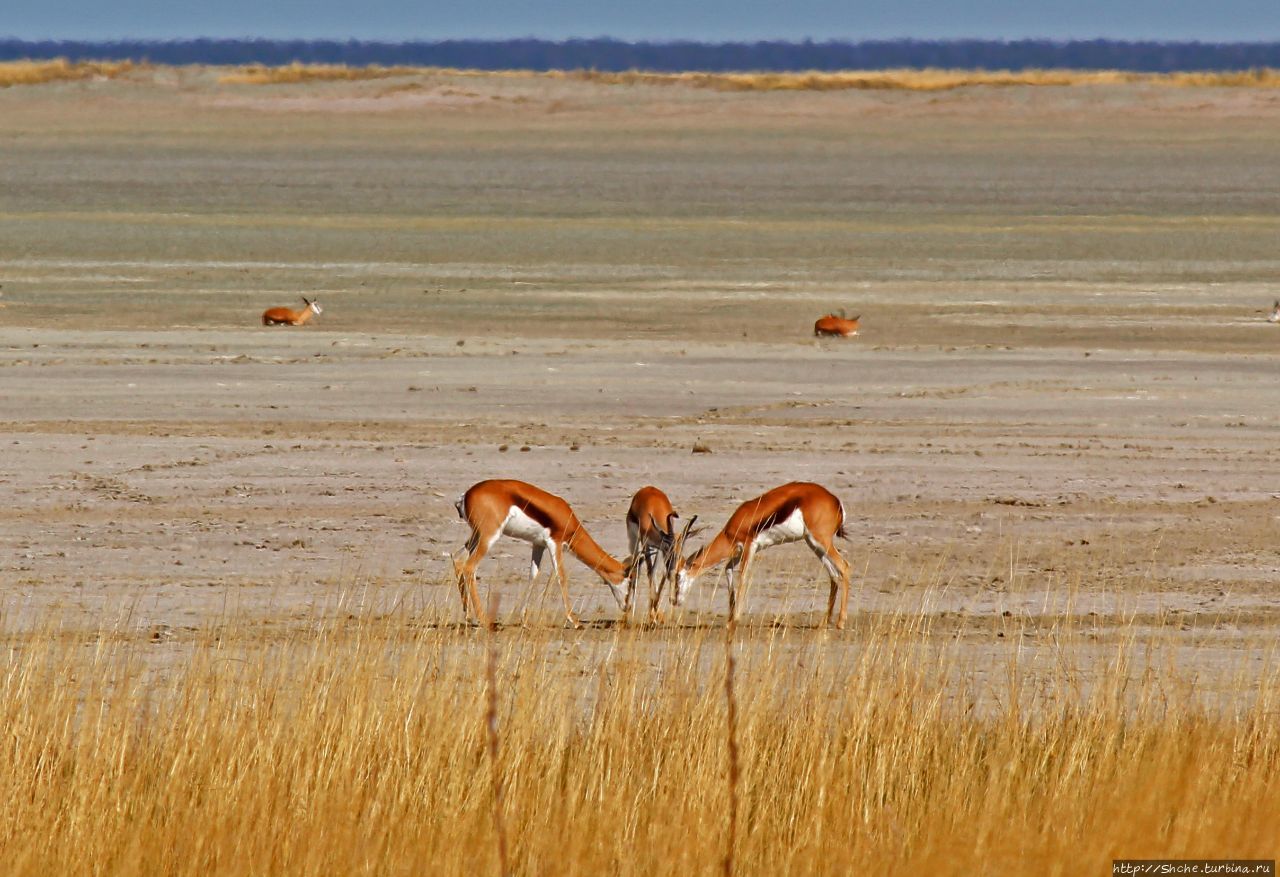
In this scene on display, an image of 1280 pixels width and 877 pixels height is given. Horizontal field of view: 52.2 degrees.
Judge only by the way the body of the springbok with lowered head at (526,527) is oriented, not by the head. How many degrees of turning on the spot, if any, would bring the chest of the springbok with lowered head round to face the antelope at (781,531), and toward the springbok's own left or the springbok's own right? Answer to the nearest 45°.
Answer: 0° — it already faces it

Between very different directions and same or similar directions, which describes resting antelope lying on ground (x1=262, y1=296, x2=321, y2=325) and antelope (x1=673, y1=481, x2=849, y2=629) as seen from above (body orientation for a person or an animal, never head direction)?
very different directions

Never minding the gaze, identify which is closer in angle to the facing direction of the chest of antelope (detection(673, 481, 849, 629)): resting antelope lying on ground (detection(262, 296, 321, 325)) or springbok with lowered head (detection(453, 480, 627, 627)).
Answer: the springbok with lowered head

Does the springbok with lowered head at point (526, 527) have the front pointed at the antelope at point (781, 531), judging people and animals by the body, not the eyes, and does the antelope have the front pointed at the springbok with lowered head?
yes

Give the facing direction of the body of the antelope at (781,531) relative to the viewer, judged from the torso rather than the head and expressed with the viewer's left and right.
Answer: facing to the left of the viewer

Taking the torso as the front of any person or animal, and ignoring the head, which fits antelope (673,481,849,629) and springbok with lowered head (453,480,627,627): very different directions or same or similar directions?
very different directions

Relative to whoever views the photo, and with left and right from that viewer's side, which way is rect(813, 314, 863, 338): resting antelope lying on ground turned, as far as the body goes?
facing to the right of the viewer

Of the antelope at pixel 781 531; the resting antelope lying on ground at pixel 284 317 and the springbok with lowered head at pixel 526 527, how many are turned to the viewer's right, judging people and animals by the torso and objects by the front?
2

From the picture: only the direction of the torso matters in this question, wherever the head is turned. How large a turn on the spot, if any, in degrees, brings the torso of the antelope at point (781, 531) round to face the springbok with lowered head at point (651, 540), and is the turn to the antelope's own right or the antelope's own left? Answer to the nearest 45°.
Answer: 0° — it already faces it

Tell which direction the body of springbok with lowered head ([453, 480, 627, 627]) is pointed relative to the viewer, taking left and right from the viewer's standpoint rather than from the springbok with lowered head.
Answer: facing to the right of the viewer

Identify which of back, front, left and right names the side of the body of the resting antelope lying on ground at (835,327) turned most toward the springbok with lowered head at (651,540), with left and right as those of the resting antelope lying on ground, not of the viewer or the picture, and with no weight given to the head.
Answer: right

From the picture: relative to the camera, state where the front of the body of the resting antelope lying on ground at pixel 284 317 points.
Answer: to the viewer's right

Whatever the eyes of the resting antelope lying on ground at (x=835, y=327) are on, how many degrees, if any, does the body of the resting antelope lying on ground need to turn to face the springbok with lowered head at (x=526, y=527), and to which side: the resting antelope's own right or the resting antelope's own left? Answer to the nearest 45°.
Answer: approximately 90° to the resting antelope's own right
